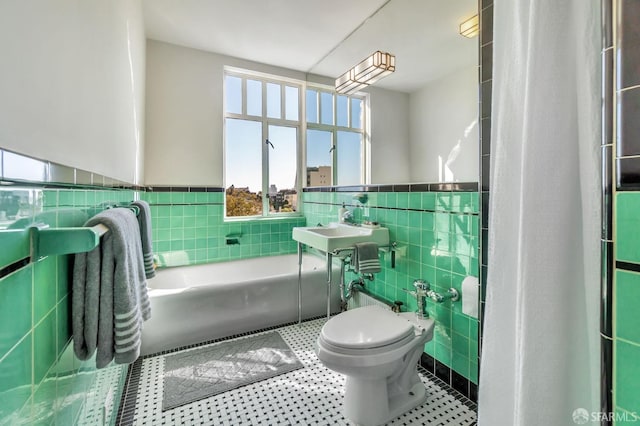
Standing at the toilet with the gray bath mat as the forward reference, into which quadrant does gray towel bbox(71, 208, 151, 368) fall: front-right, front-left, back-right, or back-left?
front-left

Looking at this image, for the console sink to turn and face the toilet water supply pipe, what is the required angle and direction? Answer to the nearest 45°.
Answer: approximately 90° to its left

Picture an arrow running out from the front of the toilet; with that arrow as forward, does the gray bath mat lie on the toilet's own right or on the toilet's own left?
on the toilet's own right

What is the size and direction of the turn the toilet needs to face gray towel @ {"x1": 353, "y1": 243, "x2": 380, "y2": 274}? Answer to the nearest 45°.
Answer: approximately 135° to its right

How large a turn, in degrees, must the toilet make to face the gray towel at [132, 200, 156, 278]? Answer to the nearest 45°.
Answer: approximately 45° to its right

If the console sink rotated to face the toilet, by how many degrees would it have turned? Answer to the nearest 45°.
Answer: approximately 45° to its left

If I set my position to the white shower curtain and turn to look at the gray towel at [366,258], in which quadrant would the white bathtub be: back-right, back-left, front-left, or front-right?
front-left

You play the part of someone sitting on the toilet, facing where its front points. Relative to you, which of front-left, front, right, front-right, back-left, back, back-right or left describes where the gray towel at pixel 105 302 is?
front

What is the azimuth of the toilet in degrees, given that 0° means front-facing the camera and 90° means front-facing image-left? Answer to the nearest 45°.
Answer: approximately 45°

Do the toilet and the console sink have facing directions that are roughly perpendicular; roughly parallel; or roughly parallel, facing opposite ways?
roughly parallel

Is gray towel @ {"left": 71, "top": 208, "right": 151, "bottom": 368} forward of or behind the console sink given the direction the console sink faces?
forward
